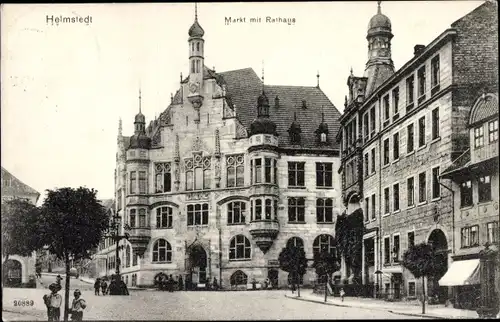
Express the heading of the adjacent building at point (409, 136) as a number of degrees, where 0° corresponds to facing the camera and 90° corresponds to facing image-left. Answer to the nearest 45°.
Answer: approximately 45°

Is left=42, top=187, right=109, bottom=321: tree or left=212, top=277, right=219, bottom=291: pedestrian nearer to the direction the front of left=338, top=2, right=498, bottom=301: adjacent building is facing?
the tree

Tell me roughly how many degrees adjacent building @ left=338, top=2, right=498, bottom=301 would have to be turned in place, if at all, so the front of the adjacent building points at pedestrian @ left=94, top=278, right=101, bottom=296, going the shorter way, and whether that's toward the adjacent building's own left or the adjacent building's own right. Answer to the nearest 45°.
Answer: approximately 45° to the adjacent building's own right

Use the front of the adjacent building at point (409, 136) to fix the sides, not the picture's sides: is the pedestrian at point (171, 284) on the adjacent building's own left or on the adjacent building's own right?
on the adjacent building's own right

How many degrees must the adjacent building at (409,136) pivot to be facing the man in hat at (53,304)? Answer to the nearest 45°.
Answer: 0° — it already faces them

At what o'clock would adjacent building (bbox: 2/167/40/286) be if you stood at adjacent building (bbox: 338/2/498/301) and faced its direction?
adjacent building (bbox: 2/167/40/286) is roughly at 1 o'clock from adjacent building (bbox: 338/2/498/301).

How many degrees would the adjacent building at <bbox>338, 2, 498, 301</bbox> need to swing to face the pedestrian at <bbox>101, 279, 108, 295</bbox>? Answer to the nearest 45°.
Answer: approximately 45° to its right
